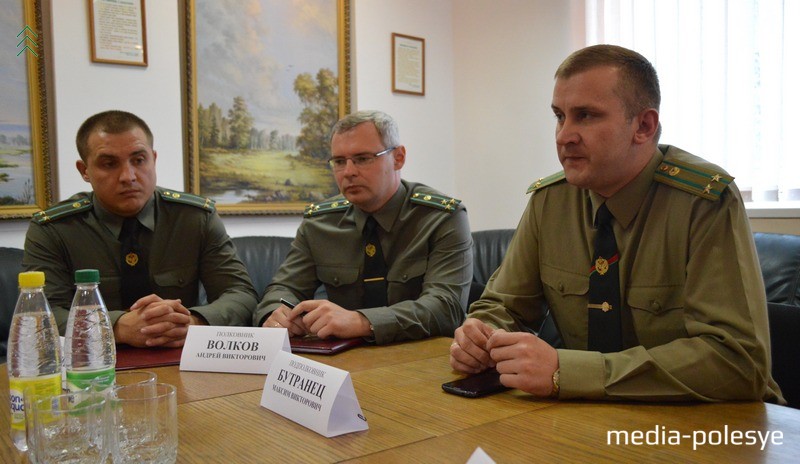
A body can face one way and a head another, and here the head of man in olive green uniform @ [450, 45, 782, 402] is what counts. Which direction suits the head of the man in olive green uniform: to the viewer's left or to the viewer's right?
to the viewer's left

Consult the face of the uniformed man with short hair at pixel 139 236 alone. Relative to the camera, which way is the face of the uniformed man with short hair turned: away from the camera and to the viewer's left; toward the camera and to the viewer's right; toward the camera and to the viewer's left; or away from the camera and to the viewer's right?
toward the camera and to the viewer's right

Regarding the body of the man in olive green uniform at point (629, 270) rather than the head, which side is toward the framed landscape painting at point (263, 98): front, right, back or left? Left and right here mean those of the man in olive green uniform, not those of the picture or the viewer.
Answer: right

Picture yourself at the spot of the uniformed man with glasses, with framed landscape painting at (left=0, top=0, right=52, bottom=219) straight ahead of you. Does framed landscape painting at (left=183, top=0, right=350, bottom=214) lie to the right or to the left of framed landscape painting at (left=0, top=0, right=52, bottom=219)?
right

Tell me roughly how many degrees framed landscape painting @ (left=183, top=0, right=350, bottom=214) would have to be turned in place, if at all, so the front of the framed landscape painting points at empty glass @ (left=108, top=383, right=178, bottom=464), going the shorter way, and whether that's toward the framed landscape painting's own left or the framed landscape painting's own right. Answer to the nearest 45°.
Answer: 0° — it already faces it

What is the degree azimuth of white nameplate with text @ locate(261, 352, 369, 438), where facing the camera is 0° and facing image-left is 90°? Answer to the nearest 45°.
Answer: approximately 45°

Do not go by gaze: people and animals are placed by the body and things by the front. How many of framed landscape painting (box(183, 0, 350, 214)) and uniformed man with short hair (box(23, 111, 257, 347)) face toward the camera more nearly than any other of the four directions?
2
